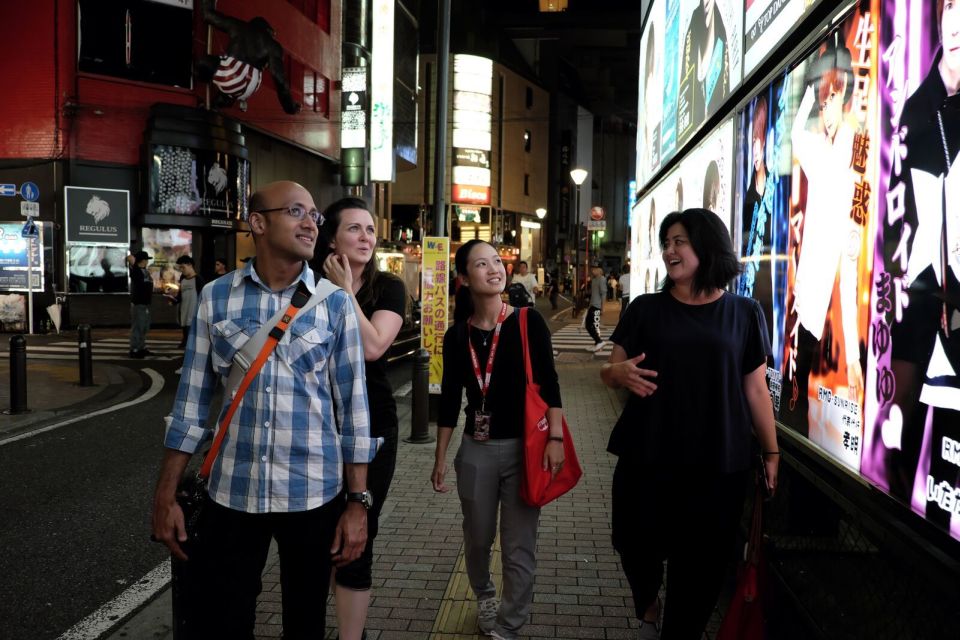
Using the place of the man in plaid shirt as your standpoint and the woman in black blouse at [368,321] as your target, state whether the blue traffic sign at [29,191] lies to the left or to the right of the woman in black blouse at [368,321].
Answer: left

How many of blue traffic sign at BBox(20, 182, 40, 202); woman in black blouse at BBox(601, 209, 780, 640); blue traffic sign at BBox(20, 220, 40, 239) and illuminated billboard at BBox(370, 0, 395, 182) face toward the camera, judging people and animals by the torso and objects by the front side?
4

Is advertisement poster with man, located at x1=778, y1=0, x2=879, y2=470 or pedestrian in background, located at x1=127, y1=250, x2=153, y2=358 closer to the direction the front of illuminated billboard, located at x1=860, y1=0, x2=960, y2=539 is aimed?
the pedestrian in background

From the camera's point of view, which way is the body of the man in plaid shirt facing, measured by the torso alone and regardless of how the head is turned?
toward the camera

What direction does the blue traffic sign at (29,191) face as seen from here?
toward the camera

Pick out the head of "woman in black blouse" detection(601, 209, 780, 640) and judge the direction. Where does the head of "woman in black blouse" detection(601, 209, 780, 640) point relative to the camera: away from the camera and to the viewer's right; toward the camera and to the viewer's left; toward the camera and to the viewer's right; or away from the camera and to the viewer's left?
toward the camera and to the viewer's left

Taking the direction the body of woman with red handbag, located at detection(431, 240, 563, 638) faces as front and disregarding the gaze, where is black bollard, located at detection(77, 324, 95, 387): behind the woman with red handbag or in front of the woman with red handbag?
behind

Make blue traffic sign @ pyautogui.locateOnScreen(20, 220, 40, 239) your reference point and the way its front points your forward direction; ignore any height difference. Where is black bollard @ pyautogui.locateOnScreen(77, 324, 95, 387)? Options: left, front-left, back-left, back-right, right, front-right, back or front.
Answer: front

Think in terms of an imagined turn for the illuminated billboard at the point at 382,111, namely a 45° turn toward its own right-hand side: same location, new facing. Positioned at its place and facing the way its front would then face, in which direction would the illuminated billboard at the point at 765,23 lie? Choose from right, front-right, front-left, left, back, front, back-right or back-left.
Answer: front-left

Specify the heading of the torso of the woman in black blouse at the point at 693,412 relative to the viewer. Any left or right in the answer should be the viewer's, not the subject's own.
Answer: facing the viewer

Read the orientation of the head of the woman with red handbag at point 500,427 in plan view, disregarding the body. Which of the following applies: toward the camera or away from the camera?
toward the camera

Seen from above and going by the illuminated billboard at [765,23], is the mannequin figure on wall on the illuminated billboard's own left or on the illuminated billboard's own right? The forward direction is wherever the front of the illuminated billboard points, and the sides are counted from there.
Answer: on the illuminated billboard's own right

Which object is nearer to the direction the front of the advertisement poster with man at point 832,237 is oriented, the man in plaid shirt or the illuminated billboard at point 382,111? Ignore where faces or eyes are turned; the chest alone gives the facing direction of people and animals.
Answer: the man in plaid shirt

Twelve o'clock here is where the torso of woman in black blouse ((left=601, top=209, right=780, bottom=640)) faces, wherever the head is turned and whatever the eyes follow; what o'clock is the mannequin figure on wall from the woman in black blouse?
The mannequin figure on wall is roughly at 5 o'clock from the woman in black blouse.

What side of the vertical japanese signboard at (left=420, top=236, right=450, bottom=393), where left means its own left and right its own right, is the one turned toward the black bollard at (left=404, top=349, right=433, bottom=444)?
front
